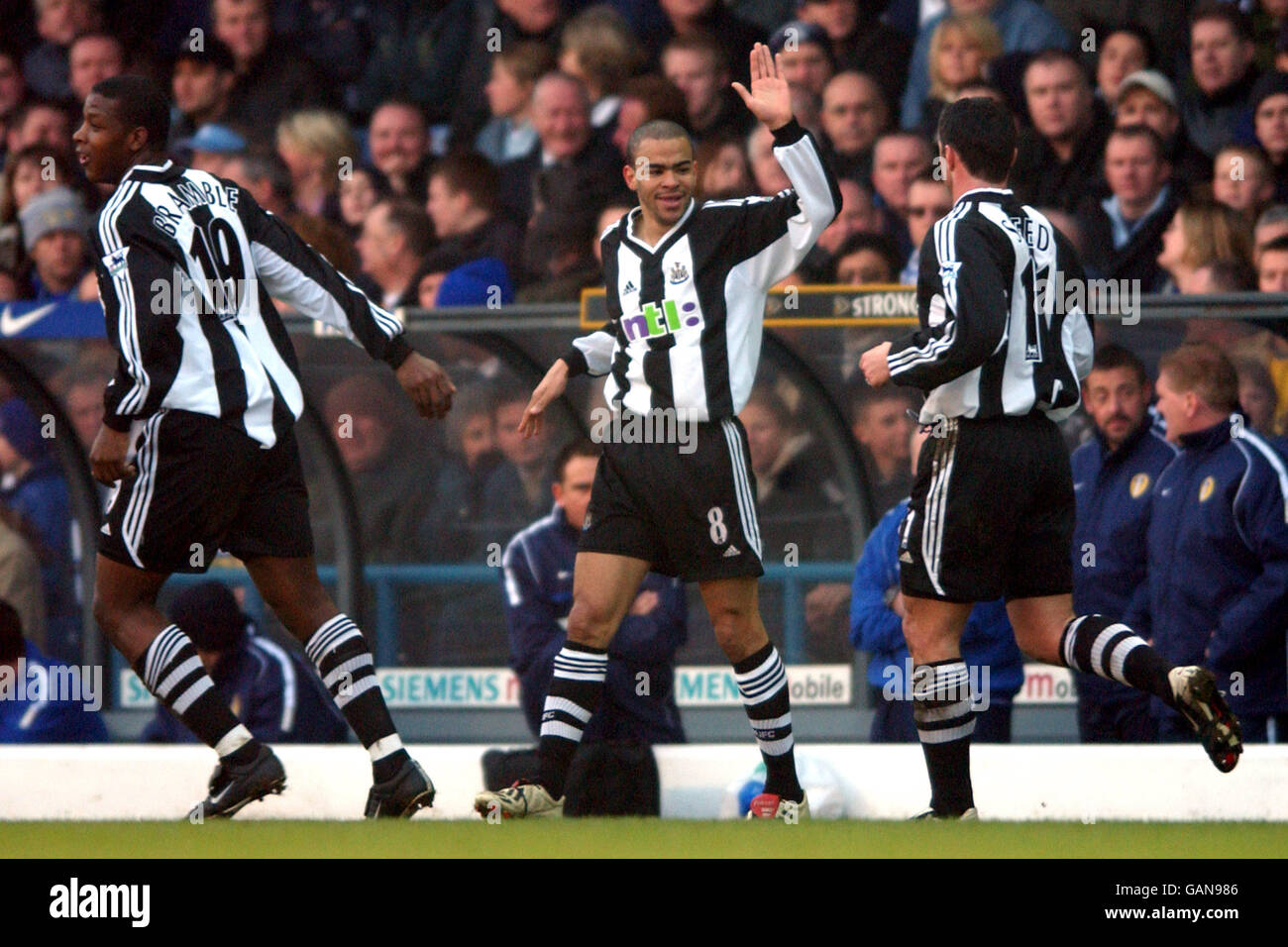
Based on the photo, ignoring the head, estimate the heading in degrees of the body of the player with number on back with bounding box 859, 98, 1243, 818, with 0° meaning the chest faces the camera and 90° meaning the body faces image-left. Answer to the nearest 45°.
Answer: approximately 135°

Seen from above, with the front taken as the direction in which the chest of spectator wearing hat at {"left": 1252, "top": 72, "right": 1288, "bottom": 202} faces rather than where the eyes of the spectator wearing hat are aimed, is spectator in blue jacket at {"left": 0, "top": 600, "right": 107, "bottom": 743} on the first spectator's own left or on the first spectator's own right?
on the first spectator's own right

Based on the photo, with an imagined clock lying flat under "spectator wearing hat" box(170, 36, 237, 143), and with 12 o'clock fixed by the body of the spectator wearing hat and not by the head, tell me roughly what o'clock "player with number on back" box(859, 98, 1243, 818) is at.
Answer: The player with number on back is roughly at 10 o'clock from the spectator wearing hat.

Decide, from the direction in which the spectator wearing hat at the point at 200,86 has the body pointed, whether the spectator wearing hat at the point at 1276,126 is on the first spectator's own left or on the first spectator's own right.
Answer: on the first spectator's own left

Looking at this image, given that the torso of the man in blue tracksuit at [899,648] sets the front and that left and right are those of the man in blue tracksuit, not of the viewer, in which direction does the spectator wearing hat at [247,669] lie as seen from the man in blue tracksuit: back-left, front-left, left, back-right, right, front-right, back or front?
right

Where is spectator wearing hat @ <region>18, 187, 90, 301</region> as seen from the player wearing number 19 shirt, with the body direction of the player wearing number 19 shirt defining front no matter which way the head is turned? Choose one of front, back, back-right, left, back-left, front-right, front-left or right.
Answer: front-right

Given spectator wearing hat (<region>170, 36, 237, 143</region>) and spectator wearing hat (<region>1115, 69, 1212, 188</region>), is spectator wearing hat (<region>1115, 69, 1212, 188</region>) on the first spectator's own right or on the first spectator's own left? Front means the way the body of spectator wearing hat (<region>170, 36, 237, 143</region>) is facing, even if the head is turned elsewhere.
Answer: on the first spectator's own left

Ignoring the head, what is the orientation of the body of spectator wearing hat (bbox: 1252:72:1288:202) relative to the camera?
toward the camera

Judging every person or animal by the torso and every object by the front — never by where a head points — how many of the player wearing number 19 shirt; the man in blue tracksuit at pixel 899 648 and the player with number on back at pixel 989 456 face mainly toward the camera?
1

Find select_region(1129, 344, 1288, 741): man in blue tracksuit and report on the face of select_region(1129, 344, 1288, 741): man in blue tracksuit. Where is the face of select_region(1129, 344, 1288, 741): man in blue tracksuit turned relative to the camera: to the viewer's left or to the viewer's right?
to the viewer's left

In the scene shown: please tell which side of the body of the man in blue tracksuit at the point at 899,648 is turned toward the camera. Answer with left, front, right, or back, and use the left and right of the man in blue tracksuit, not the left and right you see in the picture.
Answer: front

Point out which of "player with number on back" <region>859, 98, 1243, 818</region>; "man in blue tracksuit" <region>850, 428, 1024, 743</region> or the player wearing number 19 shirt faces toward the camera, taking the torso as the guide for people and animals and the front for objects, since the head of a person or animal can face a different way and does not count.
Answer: the man in blue tracksuit

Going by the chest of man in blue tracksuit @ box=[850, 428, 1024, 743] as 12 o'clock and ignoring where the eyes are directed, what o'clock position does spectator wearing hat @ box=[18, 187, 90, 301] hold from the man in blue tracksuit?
The spectator wearing hat is roughly at 4 o'clock from the man in blue tracksuit.
